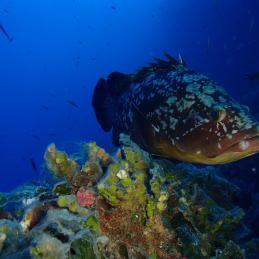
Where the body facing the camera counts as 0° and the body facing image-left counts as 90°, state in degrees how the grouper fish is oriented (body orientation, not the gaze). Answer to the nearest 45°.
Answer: approximately 315°

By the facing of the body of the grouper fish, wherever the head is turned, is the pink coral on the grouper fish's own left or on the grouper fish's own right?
on the grouper fish's own right
